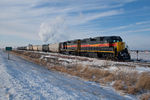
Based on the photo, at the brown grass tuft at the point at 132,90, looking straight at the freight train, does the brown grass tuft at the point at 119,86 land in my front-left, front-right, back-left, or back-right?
front-left

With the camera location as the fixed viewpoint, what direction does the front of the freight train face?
facing the viewer and to the right of the viewer

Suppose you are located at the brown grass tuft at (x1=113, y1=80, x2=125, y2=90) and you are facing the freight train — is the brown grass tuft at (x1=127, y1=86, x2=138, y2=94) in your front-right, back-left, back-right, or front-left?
back-right

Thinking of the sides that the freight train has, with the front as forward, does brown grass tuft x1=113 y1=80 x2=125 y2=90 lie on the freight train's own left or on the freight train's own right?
on the freight train's own right

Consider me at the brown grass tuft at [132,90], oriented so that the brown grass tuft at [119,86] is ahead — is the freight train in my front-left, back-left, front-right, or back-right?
front-right

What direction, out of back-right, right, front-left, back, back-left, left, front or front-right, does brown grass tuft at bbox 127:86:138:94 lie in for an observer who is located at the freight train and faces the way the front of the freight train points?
front-right
